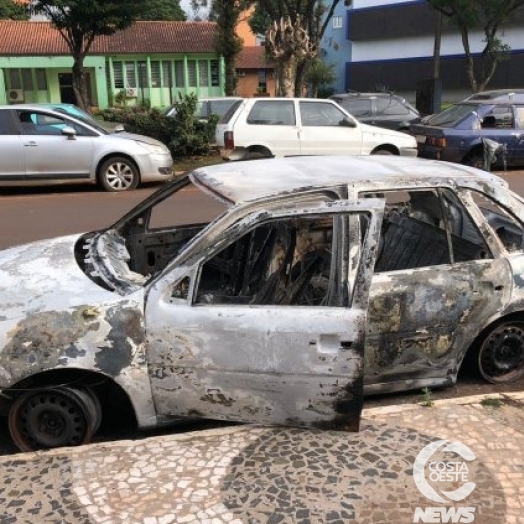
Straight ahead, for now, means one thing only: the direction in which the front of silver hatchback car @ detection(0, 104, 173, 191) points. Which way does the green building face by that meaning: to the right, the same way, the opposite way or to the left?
to the right

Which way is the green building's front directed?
toward the camera

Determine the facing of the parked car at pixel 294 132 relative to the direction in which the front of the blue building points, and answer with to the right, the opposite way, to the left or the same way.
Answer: to the left

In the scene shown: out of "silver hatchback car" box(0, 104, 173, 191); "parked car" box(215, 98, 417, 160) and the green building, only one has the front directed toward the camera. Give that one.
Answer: the green building

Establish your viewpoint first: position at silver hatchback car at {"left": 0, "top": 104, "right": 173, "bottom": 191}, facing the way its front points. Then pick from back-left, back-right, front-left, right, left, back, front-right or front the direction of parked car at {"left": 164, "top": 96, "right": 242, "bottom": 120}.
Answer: front-left

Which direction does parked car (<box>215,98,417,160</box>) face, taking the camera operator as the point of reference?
facing to the right of the viewer

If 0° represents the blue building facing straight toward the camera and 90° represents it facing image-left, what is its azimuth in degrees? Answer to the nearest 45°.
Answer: approximately 0°

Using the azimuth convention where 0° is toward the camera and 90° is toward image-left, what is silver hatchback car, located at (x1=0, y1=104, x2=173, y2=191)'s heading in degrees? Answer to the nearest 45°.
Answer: approximately 270°

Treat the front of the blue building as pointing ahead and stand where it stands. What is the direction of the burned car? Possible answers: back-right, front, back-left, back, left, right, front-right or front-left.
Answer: front

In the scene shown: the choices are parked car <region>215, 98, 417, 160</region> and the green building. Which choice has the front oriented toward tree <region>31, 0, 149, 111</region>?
the green building

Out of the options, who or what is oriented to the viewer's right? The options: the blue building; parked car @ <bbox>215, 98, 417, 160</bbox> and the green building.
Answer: the parked car

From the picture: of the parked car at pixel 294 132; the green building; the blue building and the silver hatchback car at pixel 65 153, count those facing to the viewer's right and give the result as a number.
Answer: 2

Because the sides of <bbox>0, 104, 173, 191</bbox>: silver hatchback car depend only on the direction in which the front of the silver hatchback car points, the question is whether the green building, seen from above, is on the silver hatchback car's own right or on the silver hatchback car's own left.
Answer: on the silver hatchback car's own left

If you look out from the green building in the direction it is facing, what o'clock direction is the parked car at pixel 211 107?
The parked car is roughly at 12 o'clock from the green building.

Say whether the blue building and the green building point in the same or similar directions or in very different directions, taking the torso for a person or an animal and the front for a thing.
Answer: same or similar directions

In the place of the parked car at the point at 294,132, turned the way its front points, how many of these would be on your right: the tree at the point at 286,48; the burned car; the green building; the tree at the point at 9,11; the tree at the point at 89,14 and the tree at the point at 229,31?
1
